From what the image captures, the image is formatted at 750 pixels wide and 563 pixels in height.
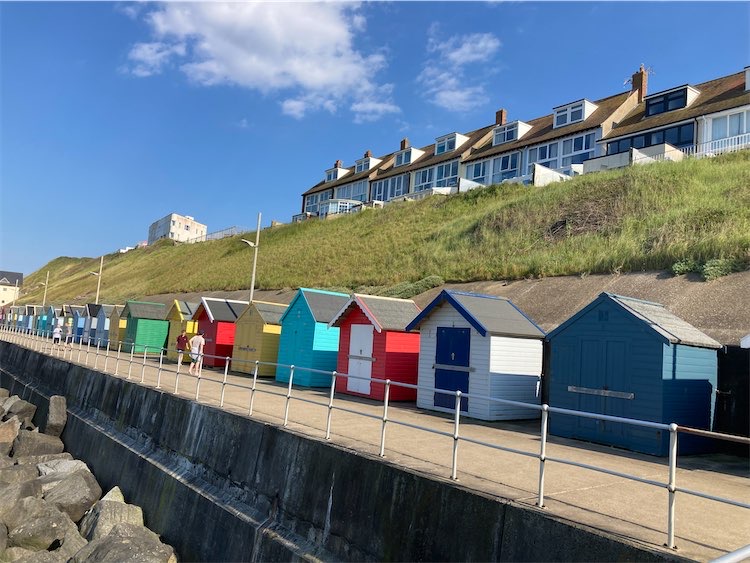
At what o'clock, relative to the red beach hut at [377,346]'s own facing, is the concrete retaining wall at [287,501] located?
The concrete retaining wall is roughly at 11 o'clock from the red beach hut.

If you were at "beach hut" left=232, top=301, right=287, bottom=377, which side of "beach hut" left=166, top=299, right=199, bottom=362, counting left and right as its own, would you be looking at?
left

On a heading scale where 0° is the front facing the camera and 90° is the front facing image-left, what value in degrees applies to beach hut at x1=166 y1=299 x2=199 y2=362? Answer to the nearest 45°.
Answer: approximately 45°

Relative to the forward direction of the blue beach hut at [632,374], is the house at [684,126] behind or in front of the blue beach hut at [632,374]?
behind

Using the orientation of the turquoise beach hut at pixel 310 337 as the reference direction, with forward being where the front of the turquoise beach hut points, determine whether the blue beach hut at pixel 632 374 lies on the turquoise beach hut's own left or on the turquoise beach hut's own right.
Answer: on the turquoise beach hut's own left

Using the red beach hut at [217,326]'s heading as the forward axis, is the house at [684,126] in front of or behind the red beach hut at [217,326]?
behind

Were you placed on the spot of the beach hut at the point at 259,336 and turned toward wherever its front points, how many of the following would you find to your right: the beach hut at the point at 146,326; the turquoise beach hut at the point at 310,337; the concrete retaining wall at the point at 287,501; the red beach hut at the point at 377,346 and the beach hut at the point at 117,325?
2

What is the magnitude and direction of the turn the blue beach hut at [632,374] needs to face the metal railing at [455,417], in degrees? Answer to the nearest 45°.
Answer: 0° — it already faces it

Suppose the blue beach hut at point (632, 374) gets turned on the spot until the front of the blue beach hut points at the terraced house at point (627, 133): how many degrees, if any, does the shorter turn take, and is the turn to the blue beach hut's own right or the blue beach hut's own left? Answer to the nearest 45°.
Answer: approximately 135° to the blue beach hut's own right

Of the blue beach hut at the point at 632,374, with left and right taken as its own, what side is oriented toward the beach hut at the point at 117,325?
right
